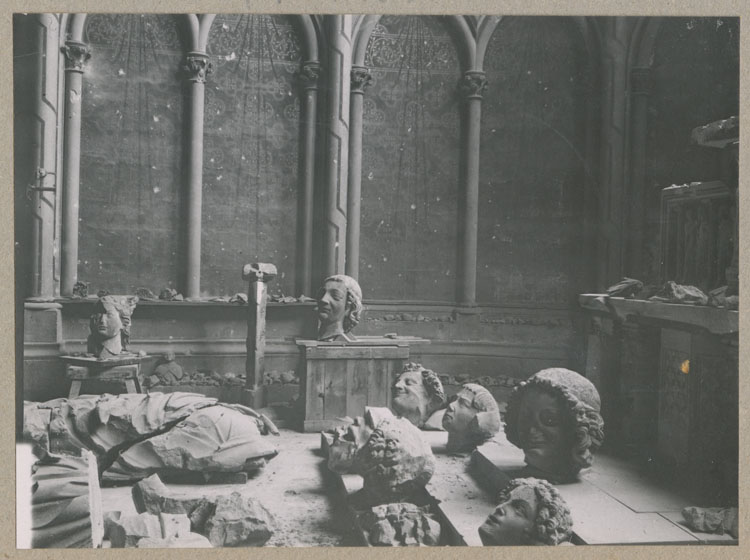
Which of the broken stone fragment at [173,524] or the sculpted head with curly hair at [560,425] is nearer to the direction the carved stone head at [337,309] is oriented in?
the broken stone fragment

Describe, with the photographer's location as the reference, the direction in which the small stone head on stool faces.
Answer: facing the viewer and to the left of the viewer

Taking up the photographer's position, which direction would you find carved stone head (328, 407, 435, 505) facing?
facing to the left of the viewer

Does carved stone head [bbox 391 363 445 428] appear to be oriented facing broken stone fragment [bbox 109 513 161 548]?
yes

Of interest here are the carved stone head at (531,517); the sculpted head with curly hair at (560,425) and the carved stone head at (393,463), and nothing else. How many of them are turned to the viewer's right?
0

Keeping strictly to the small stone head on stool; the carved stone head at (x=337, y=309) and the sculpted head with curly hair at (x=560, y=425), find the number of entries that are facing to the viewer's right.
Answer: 0

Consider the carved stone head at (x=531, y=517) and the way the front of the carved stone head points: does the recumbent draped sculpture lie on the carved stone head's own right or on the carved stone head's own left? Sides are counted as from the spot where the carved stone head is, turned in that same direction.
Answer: on the carved stone head's own right

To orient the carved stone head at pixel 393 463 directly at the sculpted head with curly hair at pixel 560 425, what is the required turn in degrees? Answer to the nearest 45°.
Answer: approximately 180°

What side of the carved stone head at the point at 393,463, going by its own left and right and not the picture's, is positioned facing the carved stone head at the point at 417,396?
right

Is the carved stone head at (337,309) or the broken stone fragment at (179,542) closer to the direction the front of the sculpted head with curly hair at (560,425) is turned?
the broken stone fragment

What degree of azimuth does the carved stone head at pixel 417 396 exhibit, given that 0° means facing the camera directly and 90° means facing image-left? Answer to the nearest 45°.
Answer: approximately 45°

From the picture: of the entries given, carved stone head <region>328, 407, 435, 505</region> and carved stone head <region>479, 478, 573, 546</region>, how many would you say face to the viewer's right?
0

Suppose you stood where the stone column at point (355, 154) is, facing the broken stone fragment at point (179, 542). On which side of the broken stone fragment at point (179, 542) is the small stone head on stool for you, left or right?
right

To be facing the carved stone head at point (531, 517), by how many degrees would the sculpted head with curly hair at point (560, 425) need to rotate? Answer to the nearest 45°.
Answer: approximately 45° to its left
